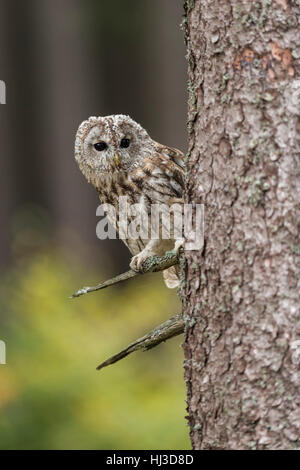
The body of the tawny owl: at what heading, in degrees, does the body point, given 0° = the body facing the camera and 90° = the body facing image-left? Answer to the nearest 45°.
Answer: approximately 45°

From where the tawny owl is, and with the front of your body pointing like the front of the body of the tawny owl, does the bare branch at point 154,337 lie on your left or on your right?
on your left
